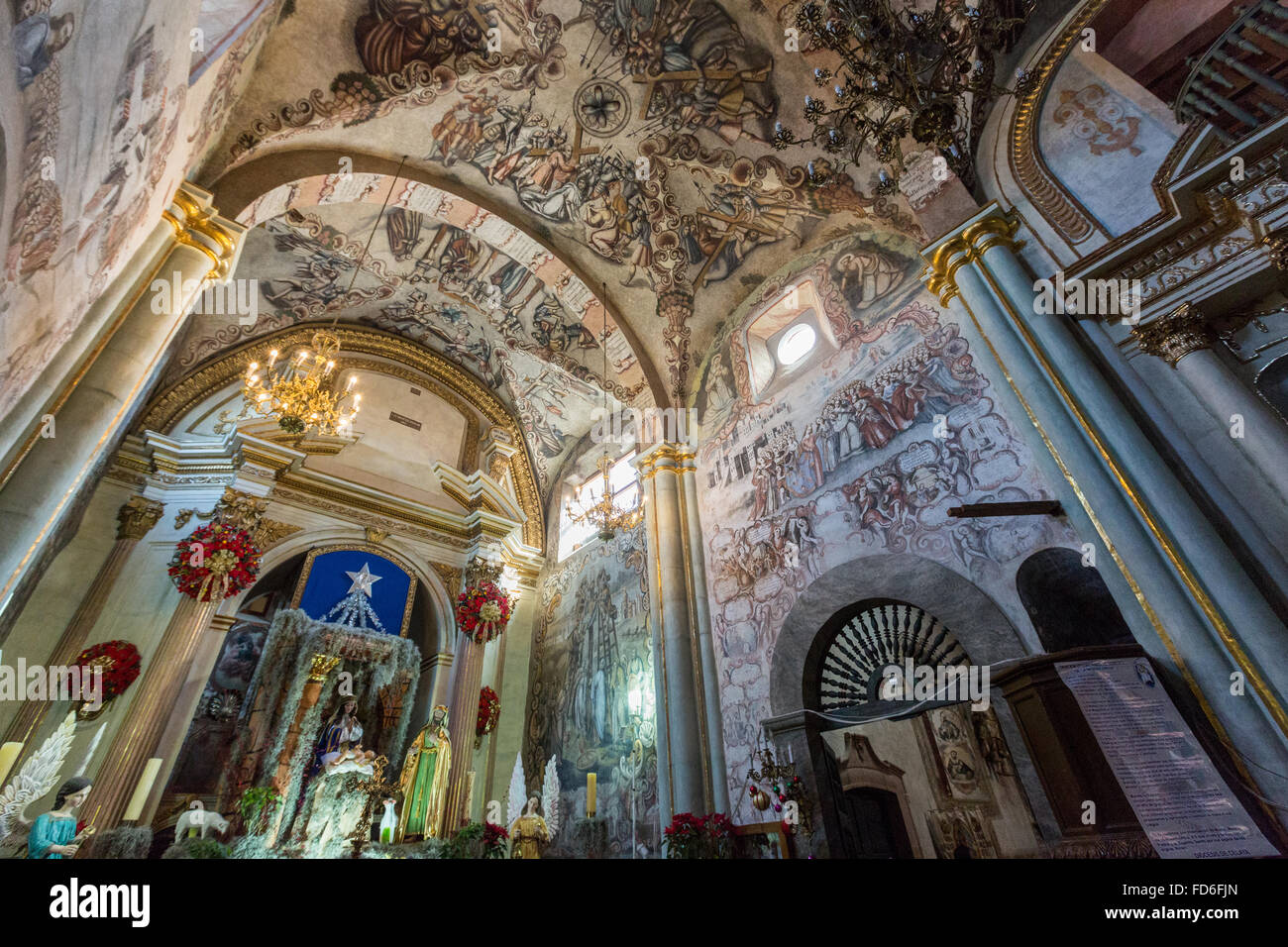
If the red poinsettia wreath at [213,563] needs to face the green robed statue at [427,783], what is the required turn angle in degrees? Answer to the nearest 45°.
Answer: approximately 90° to its left

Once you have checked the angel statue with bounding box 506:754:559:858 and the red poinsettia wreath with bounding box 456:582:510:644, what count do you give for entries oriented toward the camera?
2

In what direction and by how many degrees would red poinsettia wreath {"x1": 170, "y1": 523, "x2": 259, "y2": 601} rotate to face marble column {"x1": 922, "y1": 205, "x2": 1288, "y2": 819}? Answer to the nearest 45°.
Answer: approximately 45° to its left

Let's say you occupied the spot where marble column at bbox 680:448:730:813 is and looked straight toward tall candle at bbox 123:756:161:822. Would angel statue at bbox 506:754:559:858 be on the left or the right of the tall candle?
right

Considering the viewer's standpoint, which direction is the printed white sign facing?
facing the viewer

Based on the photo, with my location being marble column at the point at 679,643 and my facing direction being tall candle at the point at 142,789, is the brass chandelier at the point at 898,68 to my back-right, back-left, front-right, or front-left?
back-left

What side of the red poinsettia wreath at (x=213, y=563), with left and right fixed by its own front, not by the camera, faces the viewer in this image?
front

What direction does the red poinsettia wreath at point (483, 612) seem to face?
toward the camera

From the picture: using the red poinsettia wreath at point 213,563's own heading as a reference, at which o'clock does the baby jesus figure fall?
The baby jesus figure is roughly at 9 o'clock from the red poinsettia wreath.

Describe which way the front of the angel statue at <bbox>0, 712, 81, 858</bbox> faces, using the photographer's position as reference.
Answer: facing to the right of the viewer

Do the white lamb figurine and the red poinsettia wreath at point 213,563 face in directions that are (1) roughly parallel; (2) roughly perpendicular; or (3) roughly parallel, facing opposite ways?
roughly perpendicular
